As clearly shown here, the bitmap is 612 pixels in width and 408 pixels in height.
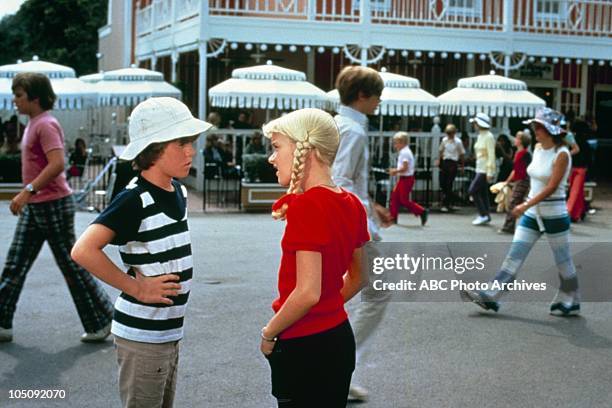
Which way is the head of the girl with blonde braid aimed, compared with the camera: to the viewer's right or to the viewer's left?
to the viewer's left

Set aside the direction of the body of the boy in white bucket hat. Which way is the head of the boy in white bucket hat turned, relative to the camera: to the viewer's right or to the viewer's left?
to the viewer's right

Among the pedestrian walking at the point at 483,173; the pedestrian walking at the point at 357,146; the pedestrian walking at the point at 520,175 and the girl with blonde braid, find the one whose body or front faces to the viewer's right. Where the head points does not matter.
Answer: the pedestrian walking at the point at 357,146

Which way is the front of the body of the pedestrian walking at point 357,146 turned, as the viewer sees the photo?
to the viewer's right

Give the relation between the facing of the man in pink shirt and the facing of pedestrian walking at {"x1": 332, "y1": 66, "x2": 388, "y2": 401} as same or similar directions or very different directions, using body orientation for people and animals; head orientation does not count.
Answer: very different directions
